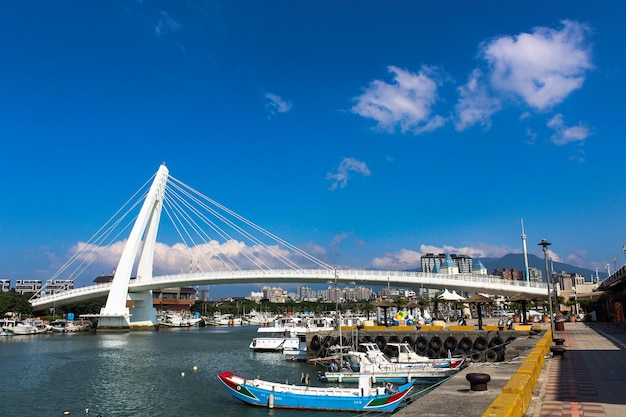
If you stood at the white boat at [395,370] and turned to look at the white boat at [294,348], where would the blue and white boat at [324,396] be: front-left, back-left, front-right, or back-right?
back-left

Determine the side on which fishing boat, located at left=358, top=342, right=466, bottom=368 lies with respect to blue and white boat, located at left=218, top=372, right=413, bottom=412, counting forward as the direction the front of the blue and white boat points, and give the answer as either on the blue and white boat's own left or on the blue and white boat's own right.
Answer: on the blue and white boat's own right

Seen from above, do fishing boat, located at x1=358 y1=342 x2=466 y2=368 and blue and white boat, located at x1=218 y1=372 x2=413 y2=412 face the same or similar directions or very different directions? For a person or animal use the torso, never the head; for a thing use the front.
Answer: very different directions

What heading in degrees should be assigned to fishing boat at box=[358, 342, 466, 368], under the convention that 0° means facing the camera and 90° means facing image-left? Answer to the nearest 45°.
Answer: approximately 270°

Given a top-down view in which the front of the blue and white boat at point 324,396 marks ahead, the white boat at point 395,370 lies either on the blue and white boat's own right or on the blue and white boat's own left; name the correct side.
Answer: on the blue and white boat's own right

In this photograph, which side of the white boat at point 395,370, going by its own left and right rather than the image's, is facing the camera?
right

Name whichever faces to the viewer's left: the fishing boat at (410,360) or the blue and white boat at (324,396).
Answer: the blue and white boat

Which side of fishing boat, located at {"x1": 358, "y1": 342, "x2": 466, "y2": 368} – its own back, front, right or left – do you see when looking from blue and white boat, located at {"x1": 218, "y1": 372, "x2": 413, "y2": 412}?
right

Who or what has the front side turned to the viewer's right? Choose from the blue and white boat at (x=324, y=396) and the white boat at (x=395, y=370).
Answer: the white boat

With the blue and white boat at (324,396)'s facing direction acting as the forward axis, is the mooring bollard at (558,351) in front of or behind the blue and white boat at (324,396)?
behind

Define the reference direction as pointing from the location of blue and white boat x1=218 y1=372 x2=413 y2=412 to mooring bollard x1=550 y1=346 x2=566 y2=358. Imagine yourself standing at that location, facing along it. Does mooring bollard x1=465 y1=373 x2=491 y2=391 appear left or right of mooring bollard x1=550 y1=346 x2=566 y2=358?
right

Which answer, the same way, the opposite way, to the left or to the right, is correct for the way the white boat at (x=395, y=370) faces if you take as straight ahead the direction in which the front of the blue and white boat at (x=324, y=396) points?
the opposite way

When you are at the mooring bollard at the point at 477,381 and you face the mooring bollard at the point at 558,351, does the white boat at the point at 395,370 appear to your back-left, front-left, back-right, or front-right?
front-left

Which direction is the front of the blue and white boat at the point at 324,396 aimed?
to the viewer's left

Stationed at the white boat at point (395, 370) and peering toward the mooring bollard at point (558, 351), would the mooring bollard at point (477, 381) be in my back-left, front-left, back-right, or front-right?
front-right
